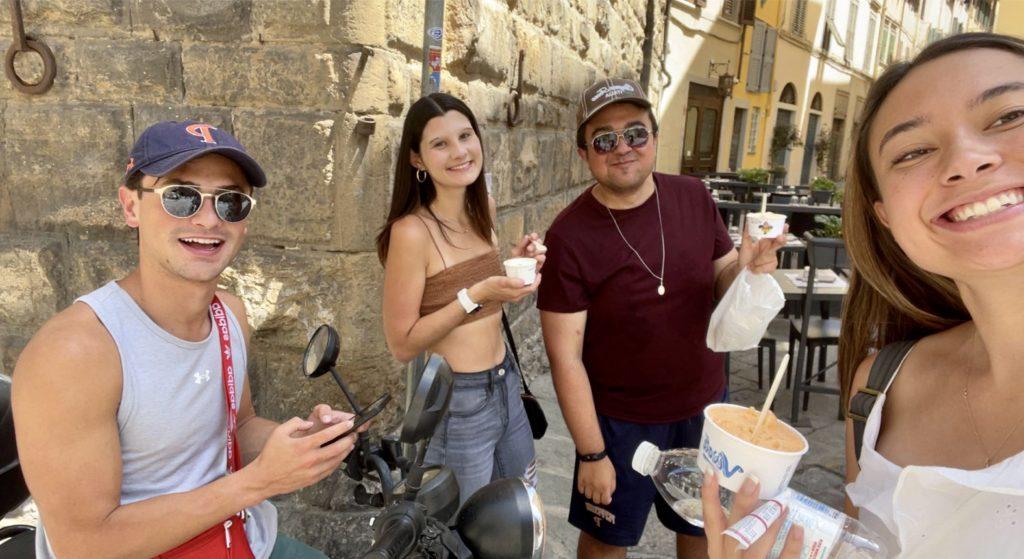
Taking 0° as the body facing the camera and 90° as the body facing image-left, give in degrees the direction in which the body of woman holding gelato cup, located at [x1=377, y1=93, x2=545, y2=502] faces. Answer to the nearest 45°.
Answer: approximately 315°

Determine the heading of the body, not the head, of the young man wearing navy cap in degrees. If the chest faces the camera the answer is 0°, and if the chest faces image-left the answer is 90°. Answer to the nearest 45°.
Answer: approximately 315°

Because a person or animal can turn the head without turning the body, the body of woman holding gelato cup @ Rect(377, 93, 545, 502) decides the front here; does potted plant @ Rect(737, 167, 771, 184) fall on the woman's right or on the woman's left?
on the woman's left

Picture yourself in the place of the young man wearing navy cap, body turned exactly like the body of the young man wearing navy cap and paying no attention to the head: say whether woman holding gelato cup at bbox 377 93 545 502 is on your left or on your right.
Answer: on your left

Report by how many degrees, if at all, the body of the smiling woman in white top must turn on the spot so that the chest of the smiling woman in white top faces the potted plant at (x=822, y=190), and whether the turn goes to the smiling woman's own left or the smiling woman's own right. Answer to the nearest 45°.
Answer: approximately 180°
